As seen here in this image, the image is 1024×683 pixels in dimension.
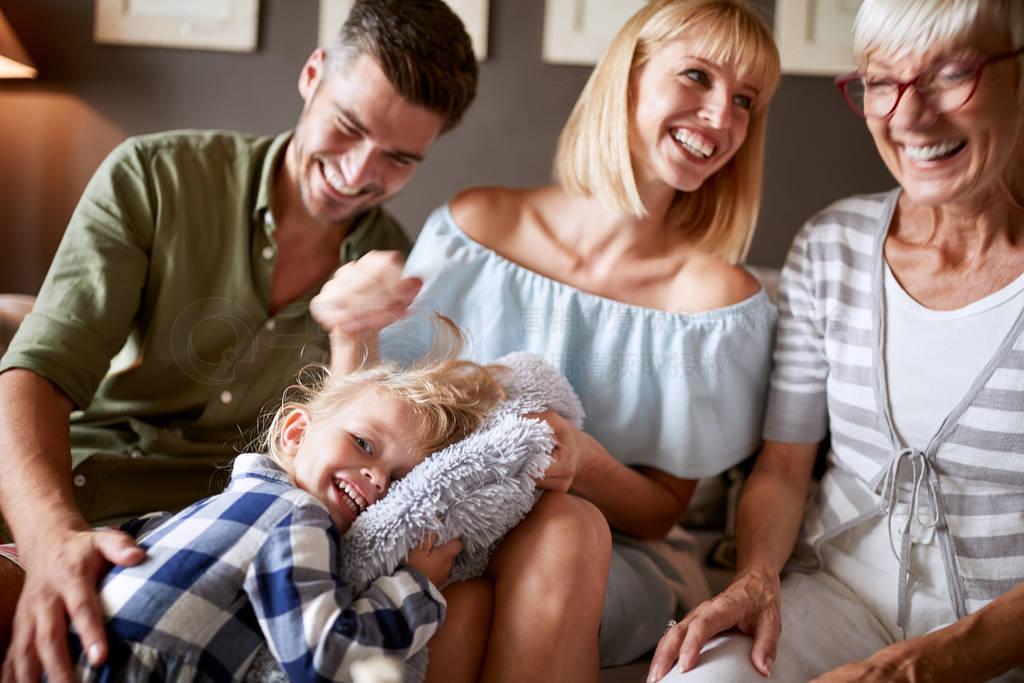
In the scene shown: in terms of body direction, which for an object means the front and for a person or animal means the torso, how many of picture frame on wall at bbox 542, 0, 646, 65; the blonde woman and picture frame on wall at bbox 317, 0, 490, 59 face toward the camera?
3

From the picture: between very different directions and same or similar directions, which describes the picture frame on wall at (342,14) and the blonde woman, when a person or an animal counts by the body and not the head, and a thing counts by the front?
same or similar directions

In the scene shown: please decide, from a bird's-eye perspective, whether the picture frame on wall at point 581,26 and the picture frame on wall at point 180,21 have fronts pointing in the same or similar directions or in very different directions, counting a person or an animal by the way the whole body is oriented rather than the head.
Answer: same or similar directions

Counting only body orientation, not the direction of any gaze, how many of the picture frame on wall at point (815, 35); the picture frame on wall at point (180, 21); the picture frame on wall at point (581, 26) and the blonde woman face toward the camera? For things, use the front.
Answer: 4

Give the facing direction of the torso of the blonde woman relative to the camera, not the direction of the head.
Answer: toward the camera

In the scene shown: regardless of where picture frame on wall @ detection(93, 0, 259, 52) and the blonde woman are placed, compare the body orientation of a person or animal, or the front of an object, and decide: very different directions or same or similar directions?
same or similar directions

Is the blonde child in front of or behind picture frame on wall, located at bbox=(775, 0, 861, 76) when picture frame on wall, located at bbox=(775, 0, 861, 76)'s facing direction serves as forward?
in front

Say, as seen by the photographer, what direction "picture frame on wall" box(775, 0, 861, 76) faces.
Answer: facing the viewer

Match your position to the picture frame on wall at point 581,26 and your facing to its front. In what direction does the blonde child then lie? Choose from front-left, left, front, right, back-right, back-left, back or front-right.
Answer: front
